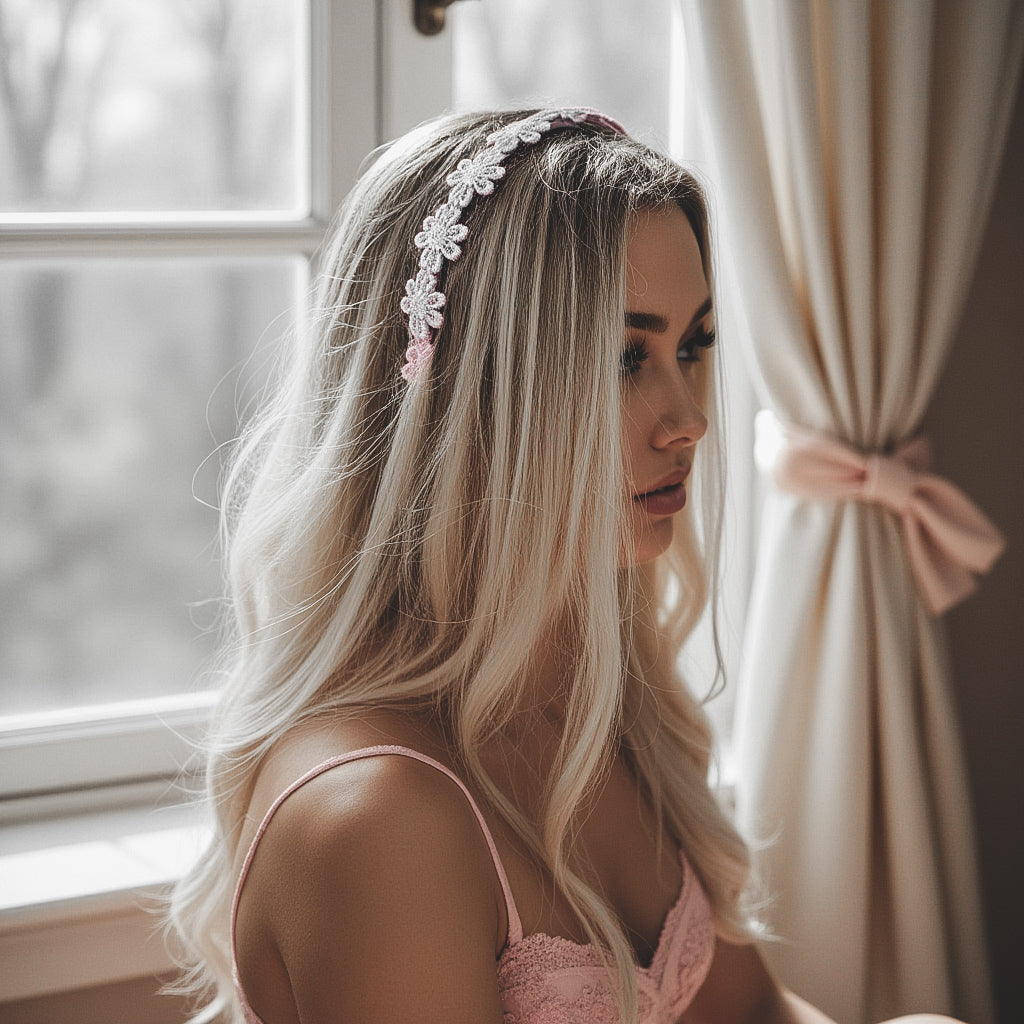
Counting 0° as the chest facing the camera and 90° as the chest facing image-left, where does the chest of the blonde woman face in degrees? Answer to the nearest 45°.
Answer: approximately 315°

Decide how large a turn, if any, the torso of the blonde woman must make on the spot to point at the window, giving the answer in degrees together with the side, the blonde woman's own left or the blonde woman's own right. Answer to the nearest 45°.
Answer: approximately 180°

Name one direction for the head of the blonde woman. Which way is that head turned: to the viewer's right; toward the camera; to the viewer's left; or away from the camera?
to the viewer's right

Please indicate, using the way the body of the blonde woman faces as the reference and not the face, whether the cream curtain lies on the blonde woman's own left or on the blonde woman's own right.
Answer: on the blonde woman's own left
